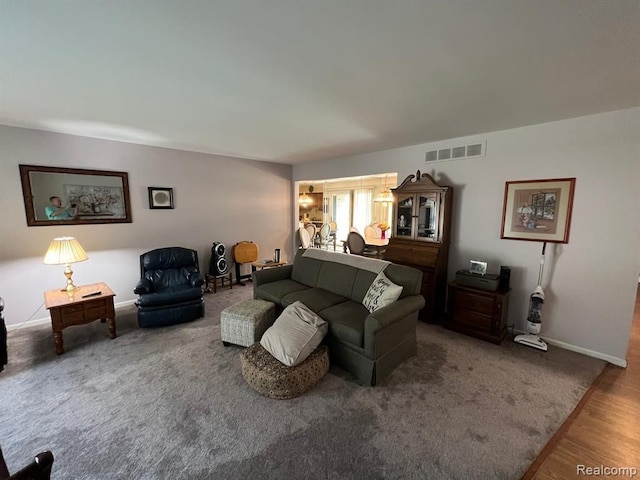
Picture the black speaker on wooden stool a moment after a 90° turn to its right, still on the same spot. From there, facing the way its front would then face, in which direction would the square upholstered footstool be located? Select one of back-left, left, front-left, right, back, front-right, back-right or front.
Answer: front-left

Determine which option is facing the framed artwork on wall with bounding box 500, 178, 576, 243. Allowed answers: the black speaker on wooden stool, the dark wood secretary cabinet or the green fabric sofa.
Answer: the black speaker on wooden stool

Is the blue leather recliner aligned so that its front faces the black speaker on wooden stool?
no

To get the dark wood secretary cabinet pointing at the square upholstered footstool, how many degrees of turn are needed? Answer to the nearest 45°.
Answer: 0° — it already faces it

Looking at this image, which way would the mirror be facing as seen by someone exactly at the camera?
facing the viewer

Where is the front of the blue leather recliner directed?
toward the camera

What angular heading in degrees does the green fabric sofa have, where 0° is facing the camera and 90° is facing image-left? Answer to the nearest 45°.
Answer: approximately 45°

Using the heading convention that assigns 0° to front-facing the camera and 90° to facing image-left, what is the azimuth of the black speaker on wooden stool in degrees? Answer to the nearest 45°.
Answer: approximately 315°

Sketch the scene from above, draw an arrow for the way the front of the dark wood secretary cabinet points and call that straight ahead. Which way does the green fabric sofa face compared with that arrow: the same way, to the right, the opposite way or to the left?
the same way

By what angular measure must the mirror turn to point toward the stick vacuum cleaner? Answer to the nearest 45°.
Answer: approximately 45° to its left

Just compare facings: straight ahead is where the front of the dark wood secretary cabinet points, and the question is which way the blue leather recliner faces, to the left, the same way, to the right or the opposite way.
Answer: to the left

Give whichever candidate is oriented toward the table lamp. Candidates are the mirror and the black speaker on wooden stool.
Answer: the mirror

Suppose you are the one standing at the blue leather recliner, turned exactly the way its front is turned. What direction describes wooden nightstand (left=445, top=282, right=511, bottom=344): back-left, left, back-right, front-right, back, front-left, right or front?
front-left

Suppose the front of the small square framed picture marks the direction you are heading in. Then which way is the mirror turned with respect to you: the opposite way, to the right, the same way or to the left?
the same way

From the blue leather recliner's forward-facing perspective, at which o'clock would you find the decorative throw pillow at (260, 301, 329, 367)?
The decorative throw pillow is roughly at 11 o'clock from the blue leather recliner.

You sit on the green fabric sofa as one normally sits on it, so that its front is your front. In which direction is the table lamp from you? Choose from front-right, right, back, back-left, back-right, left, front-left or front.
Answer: front-right

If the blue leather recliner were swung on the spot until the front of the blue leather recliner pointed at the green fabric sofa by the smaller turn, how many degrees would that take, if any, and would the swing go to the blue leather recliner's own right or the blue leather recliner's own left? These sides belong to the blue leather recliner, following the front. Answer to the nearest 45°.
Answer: approximately 45° to the blue leather recliner's own left

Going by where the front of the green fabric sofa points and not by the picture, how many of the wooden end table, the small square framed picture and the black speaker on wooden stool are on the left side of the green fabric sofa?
0

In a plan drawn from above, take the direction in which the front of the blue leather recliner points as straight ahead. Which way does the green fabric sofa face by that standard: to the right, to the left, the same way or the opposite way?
to the right

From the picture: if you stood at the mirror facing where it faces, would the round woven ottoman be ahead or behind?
ahead
